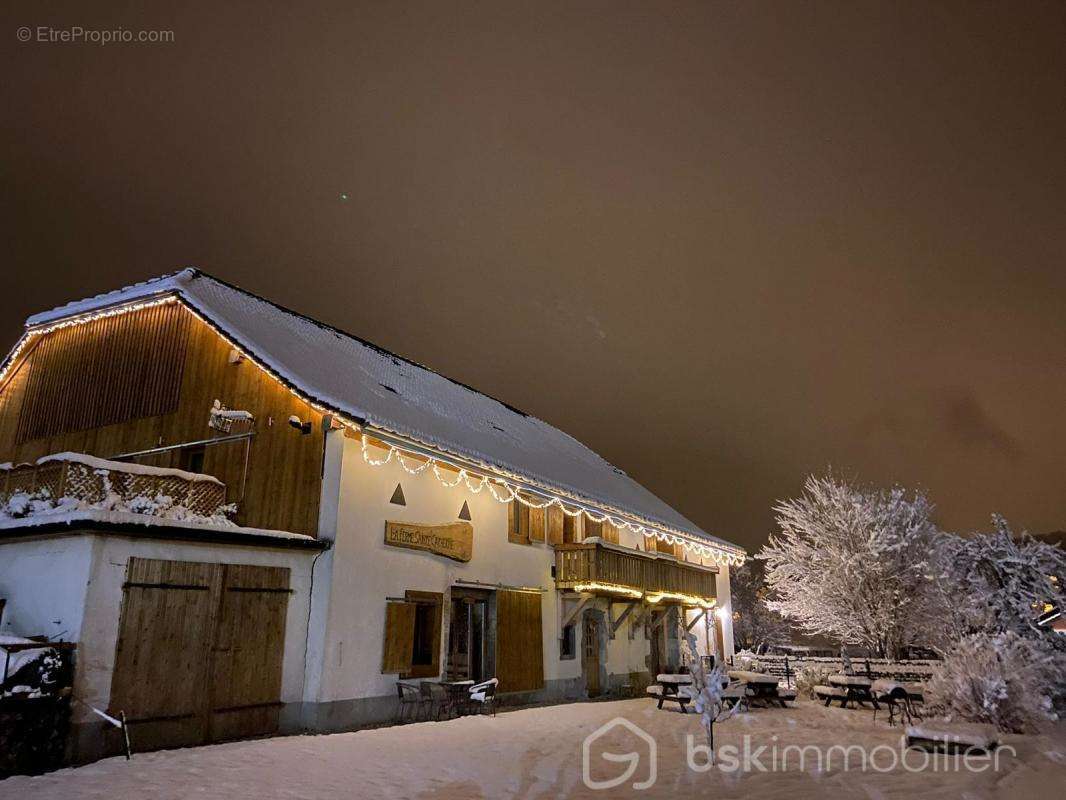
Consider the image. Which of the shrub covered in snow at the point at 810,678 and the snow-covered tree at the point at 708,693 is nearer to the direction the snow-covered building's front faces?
the snow-covered tree

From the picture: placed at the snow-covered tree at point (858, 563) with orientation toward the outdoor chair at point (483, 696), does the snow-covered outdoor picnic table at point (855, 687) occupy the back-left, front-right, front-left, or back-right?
front-left

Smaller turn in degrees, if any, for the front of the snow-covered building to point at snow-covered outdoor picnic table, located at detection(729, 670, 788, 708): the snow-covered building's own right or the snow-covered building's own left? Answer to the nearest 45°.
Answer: approximately 45° to the snow-covered building's own left

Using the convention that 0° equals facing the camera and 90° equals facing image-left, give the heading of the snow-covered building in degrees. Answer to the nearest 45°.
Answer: approximately 315°

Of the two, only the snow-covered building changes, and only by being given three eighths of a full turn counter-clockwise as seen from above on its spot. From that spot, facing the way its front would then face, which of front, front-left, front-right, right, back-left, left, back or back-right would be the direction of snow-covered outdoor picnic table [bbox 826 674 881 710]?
right

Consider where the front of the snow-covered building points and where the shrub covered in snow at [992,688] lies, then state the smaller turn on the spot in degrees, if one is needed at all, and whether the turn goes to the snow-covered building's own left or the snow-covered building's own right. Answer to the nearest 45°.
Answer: approximately 45° to the snow-covered building's own left

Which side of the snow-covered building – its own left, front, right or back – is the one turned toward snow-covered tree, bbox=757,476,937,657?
left

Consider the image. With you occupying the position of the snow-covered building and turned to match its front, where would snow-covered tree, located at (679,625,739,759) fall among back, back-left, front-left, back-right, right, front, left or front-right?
front

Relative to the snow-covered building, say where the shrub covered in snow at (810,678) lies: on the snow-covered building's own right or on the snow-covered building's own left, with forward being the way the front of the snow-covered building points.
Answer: on the snow-covered building's own left

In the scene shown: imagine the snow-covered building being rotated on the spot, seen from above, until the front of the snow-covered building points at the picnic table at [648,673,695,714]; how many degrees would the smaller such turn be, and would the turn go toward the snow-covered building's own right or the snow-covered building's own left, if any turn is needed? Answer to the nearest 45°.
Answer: approximately 45° to the snow-covered building's own left

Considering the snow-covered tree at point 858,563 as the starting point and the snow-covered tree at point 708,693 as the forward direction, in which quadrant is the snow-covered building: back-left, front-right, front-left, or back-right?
front-right
